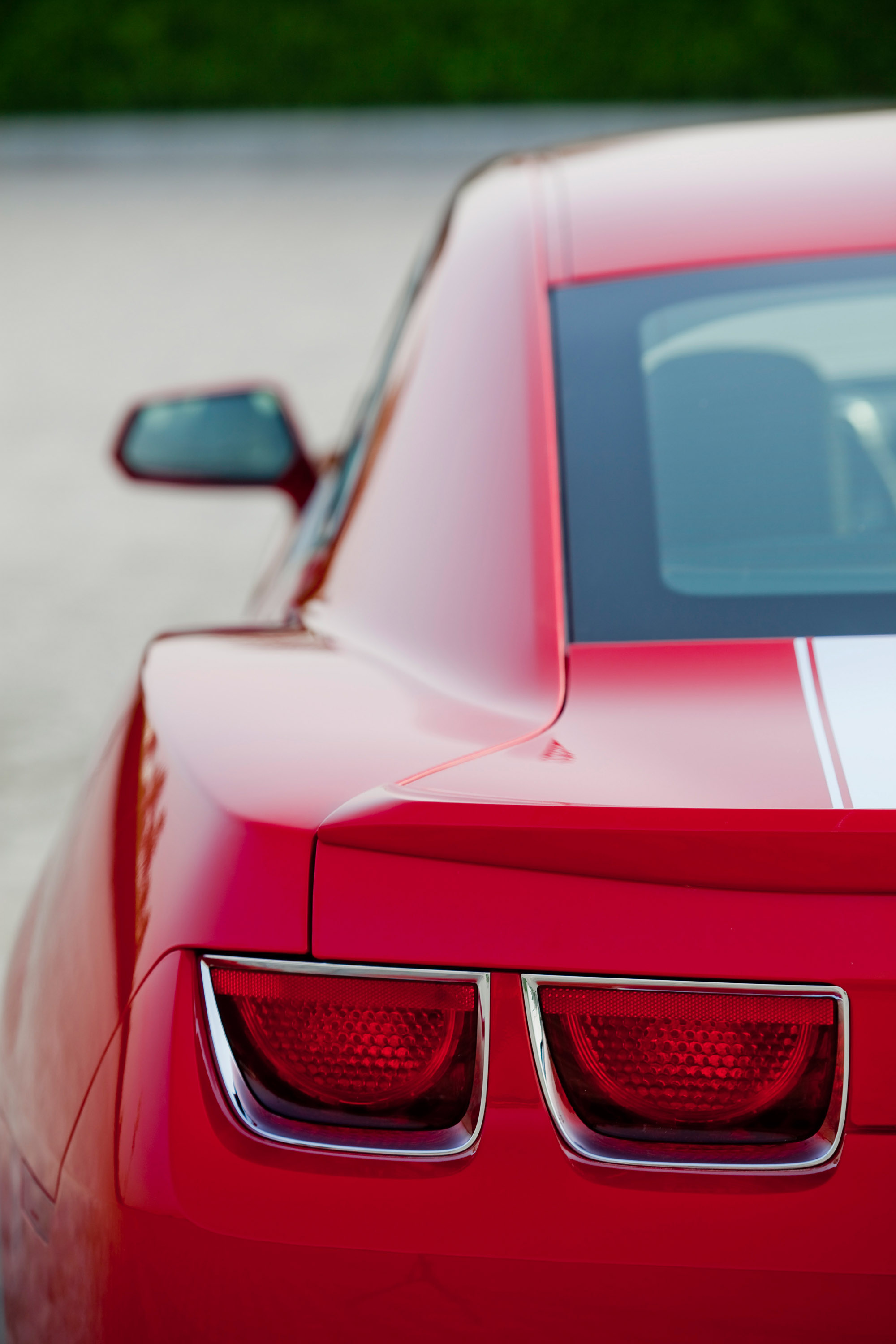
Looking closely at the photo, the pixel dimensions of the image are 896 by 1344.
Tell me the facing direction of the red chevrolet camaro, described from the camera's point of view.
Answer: facing away from the viewer
